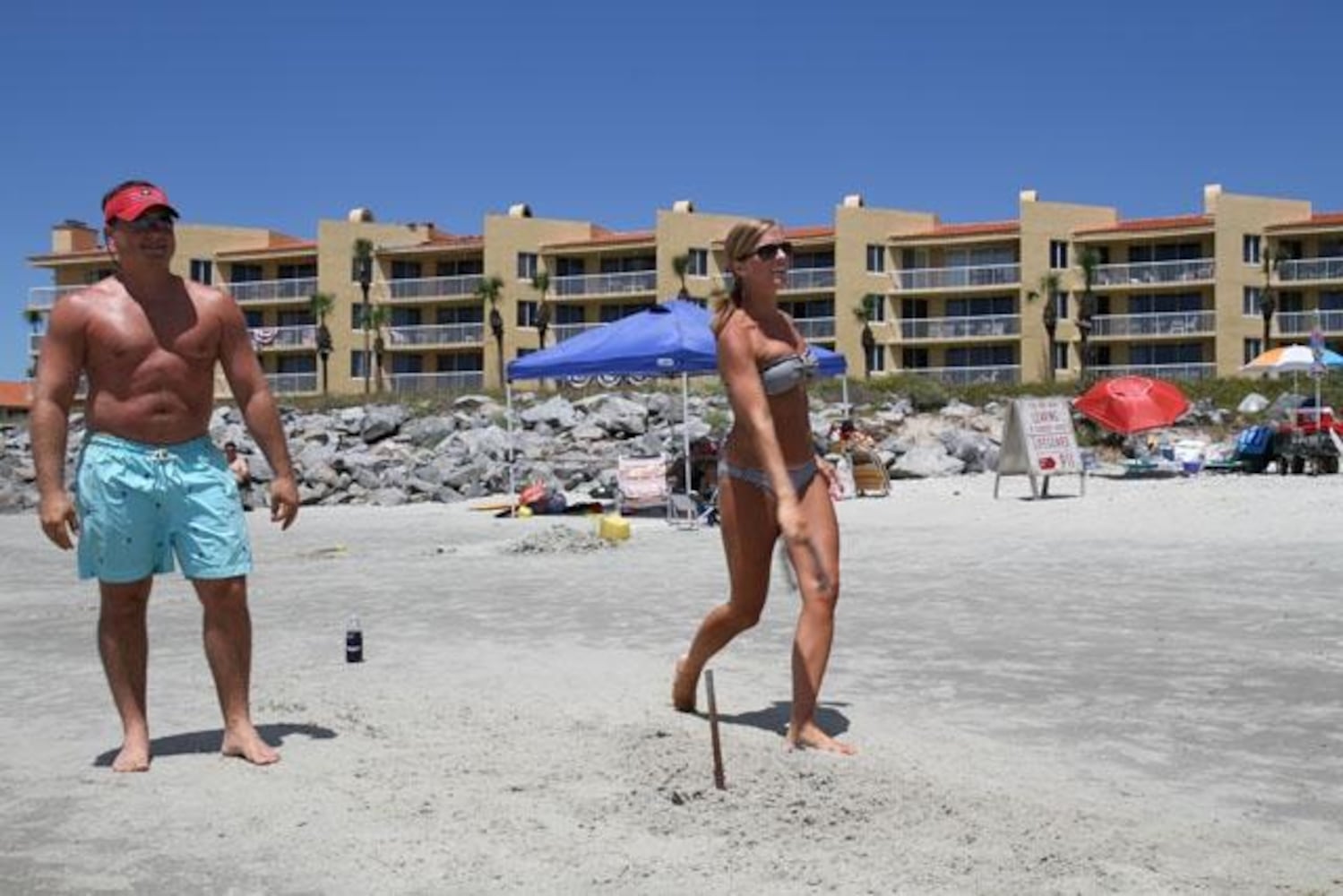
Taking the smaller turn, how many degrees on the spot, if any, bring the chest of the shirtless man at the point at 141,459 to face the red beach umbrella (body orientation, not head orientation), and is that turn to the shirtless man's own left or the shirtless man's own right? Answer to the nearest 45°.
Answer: approximately 135° to the shirtless man's own left

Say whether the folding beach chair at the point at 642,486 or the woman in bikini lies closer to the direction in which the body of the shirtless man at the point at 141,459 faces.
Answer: the woman in bikini

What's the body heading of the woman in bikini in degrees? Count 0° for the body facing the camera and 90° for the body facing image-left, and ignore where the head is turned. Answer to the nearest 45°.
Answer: approximately 315°

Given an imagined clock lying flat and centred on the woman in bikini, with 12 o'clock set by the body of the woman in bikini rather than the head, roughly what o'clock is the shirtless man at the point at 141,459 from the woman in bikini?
The shirtless man is roughly at 4 o'clock from the woman in bikini.

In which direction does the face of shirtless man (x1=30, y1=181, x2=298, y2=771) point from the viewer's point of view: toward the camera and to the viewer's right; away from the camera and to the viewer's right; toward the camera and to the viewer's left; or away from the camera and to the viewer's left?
toward the camera and to the viewer's right

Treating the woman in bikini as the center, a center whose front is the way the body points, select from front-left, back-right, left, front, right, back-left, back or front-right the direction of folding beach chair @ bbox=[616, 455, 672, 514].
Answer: back-left

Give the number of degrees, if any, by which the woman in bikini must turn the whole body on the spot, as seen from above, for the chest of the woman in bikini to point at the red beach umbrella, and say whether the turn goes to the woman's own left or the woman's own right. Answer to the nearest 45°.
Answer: approximately 135° to the woman's own left

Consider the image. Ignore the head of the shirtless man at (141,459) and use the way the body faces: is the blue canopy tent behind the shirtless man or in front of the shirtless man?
behind

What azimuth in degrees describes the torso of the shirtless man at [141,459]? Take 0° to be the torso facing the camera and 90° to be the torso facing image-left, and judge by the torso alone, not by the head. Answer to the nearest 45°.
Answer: approximately 0°

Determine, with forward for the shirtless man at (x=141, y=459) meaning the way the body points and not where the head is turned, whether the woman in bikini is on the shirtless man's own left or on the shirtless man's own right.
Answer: on the shirtless man's own left

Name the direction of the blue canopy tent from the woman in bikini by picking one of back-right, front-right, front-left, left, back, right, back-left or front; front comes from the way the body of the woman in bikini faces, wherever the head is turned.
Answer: back-left

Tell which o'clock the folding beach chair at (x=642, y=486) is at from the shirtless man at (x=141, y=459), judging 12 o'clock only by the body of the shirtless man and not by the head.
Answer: The folding beach chair is roughly at 7 o'clock from the shirtless man.
